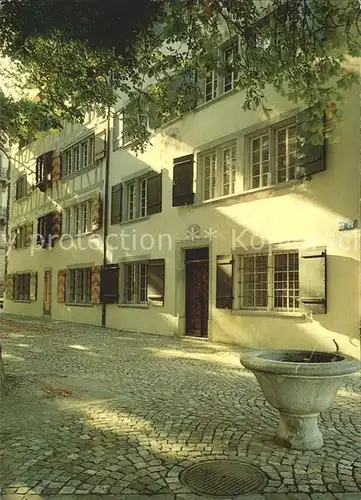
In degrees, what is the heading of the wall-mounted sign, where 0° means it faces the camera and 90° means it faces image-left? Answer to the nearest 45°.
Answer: approximately 45°

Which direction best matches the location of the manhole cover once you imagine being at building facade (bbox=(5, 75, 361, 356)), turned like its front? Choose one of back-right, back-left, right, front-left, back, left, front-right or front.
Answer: front-left

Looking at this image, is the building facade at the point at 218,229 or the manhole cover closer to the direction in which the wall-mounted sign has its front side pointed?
the manhole cover

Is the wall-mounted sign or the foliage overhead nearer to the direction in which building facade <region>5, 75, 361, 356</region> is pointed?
the foliage overhead

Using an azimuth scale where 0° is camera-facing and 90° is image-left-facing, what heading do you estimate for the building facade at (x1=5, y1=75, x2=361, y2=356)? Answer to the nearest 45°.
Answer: approximately 45°
